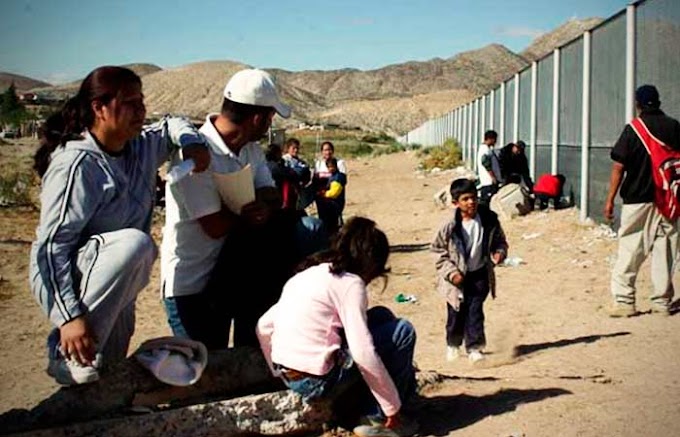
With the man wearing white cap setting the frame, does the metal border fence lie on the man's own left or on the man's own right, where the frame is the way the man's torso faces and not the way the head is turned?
on the man's own left

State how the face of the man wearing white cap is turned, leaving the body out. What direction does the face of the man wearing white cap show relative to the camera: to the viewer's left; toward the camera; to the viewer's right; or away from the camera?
to the viewer's right

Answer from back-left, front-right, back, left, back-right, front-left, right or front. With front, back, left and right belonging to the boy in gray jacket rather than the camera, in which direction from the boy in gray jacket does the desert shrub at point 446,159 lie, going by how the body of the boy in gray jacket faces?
back

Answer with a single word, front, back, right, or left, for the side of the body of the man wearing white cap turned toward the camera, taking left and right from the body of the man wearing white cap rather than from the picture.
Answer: right

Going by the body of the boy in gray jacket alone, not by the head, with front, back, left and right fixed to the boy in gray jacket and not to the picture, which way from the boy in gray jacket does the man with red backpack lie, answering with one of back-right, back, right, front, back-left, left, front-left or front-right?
back-left

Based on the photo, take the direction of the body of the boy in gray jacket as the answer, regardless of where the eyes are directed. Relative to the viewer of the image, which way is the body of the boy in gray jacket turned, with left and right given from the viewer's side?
facing the viewer

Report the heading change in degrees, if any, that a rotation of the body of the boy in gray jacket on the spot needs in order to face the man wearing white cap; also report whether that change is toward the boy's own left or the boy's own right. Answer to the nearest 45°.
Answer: approximately 45° to the boy's own right

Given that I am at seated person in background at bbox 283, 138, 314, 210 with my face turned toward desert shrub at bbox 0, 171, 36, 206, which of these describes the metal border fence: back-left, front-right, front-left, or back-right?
back-right

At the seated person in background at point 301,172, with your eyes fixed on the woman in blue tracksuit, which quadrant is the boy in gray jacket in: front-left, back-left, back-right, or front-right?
front-left

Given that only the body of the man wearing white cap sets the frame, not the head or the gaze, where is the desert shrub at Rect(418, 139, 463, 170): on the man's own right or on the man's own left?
on the man's own left

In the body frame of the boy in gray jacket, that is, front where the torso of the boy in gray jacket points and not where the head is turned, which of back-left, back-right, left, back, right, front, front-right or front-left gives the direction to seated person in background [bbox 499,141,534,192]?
back

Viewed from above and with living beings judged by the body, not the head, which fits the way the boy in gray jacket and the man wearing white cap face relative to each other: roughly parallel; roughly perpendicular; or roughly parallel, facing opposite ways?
roughly perpendicular
